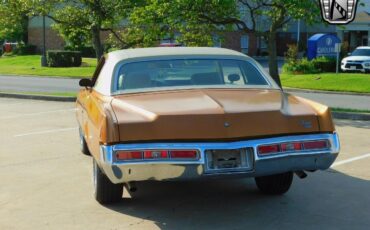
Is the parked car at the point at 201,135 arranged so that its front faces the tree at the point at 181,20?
yes

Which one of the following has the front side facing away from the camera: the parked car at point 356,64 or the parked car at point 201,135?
the parked car at point 201,135

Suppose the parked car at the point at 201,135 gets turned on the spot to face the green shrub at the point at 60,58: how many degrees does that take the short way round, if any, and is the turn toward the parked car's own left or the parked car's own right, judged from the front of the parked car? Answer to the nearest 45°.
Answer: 0° — it already faces it

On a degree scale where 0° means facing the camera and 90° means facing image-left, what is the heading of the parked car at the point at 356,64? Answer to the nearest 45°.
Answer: approximately 45°

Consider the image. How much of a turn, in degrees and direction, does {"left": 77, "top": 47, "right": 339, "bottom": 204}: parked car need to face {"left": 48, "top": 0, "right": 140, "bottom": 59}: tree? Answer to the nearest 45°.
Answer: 0° — it already faces it

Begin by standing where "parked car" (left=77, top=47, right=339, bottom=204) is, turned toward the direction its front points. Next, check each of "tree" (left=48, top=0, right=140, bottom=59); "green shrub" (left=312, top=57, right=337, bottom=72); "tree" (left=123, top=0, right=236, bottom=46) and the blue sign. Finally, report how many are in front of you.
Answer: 4

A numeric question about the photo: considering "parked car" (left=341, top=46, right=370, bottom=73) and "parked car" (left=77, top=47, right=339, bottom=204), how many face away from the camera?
1

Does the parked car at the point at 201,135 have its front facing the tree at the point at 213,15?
yes

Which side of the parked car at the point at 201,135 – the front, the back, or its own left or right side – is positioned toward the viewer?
back

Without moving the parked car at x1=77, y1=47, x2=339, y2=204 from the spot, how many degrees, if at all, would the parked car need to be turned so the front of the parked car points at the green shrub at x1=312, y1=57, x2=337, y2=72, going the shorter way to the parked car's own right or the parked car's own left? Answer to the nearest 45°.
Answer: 0° — it already faces it
